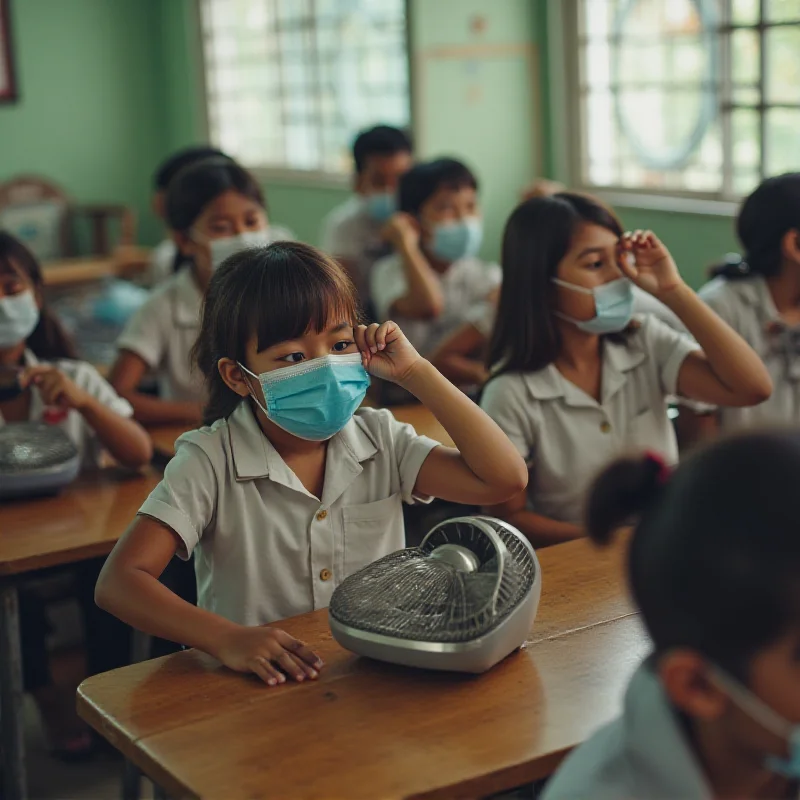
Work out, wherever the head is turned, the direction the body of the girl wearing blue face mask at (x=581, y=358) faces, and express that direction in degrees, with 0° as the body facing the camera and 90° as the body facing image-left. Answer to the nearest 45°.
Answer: approximately 315°

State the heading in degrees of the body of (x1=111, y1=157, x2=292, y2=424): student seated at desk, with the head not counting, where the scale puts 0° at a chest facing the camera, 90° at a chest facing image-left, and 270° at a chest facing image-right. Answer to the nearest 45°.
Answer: approximately 315°

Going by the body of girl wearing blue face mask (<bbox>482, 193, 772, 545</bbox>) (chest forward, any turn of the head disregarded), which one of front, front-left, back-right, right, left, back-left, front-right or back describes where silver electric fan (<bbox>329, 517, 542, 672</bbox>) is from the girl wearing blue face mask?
front-right

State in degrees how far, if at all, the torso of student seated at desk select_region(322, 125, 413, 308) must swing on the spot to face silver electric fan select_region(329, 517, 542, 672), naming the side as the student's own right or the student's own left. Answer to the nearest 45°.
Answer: approximately 45° to the student's own right

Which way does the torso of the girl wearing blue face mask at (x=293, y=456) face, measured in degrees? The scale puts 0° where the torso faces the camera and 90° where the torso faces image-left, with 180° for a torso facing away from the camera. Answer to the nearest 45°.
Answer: approximately 315°

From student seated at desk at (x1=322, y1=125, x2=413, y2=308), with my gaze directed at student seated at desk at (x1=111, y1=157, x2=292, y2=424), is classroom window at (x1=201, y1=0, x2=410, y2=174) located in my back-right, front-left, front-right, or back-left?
back-right

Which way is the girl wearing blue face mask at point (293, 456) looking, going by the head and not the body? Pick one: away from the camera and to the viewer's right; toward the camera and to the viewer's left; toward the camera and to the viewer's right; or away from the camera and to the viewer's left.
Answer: toward the camera and to the viewer's right

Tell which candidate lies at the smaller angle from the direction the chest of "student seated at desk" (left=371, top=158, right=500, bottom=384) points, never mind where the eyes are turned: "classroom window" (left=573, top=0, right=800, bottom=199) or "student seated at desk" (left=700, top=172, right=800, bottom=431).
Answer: the student seated at desk

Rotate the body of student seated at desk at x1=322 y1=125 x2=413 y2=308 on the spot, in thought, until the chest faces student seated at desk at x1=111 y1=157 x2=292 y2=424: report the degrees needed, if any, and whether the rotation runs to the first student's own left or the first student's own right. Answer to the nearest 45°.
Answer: approximately 45° to the first student's own right

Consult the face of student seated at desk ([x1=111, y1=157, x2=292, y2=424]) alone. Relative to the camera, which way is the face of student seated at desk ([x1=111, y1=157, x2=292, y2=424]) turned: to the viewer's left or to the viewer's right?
to the viewer's right
